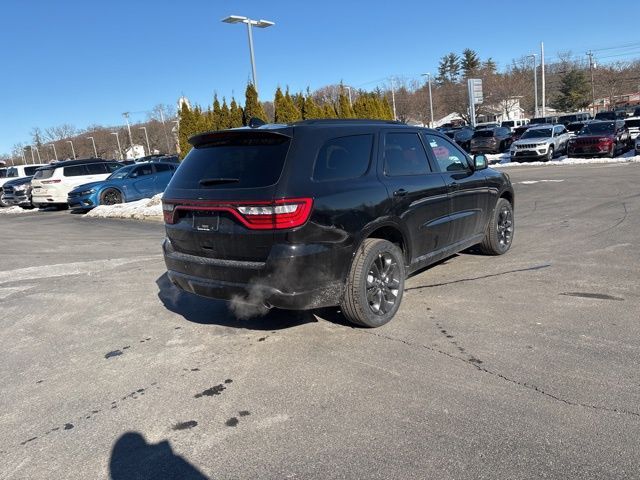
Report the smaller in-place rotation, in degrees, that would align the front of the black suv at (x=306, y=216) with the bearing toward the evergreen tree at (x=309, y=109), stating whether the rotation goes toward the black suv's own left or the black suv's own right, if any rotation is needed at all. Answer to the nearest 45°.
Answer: approximately 45° to the black suv's own left

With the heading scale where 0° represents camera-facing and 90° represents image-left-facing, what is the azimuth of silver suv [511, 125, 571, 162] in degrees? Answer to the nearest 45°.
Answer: approximately 45°

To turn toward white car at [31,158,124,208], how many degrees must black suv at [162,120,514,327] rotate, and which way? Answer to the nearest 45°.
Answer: approximately 90° to its left

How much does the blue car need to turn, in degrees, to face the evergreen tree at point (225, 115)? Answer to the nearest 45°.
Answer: approximately 180°

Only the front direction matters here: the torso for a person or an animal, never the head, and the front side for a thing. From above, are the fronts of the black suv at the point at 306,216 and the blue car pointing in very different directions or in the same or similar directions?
very different directions

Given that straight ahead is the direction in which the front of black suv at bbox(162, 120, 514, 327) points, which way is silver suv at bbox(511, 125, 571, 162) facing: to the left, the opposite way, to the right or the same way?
the opposite way

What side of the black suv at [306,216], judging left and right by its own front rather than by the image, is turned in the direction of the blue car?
left

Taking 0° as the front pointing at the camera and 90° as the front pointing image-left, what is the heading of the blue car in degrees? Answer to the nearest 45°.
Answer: approximately 45°

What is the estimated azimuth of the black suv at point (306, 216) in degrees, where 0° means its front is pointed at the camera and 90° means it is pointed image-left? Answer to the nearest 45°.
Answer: approximately 225°
